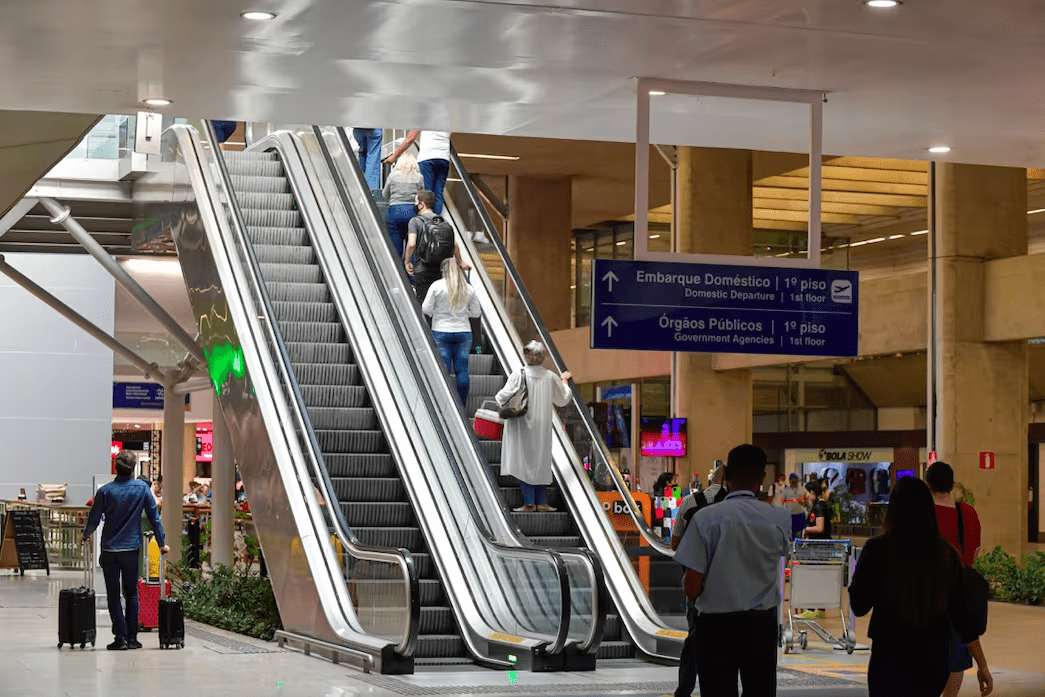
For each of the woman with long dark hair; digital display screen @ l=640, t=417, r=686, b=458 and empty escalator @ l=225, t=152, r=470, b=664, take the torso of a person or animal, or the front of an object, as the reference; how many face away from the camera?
1

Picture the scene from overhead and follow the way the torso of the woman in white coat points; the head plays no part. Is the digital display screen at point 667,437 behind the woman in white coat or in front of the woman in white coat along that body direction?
in front

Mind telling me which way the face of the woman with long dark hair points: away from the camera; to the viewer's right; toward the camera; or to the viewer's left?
away from the camera

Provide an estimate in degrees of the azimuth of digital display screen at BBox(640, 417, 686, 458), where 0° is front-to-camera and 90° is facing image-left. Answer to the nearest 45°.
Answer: approximately 0°

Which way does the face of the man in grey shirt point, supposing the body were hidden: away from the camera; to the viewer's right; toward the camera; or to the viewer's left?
away from the camera

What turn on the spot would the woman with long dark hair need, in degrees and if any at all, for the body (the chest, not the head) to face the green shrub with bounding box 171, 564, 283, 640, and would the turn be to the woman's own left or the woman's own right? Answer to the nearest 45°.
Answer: approximately 45° to the woman's own left

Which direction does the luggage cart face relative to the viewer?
away from the camera

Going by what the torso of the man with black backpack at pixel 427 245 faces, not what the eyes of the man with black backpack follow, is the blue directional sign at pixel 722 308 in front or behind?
behind

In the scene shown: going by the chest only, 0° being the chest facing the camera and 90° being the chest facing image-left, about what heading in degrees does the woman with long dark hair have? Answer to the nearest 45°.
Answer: approximately 180°

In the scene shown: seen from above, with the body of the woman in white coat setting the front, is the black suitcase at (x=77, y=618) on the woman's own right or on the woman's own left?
on the woman's own left
